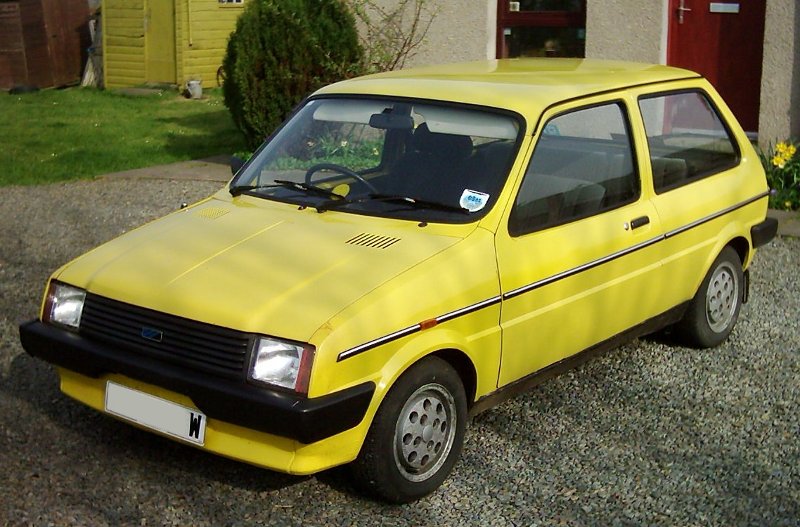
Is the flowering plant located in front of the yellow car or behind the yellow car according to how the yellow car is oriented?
behind

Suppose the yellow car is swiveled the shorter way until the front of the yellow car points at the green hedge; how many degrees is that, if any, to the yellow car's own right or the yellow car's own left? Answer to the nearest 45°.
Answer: approximately 135° to the yellow car's own right

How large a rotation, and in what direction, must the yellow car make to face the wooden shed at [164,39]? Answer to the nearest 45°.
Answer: approximately 135° to its right

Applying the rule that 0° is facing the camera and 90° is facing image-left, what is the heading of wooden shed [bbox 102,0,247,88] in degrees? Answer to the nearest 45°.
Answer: approximately 0°

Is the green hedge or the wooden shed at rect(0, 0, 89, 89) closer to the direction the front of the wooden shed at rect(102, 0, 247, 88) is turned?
the green hedge

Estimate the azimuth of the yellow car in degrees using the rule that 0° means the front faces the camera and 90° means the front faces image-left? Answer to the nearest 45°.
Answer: approximately 45°

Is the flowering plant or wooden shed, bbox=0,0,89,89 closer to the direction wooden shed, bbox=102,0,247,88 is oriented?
the flowering plant
